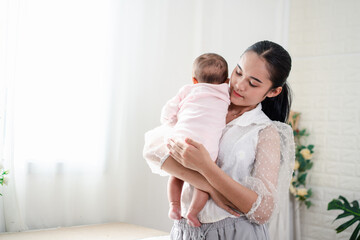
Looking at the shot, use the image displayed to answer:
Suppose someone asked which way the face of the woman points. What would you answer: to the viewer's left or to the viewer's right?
to the viewer's left

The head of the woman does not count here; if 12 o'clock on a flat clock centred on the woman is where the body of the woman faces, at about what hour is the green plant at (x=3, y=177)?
The green plant is roughly at 2 o'clock from the woman.

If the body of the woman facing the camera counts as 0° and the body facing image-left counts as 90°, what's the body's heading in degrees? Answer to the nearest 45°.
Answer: approximately 45°

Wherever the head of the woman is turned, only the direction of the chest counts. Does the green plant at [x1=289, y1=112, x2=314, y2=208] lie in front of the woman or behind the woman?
behind

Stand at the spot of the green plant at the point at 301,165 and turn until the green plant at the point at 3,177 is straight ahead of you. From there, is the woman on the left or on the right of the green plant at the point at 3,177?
left
